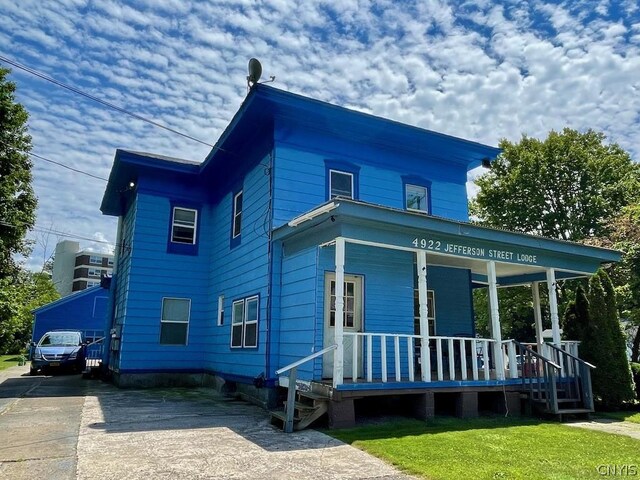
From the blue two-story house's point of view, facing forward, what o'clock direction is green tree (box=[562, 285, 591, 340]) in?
The green tree is roughly at 10 o'clock from the blue two-story house.

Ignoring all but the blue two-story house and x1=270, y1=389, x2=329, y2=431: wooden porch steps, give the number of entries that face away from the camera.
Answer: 0

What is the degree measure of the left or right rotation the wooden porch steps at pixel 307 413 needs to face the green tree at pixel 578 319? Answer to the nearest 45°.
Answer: approximately 180°

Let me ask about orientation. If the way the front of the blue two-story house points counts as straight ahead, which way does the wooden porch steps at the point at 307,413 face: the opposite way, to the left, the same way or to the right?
to the right

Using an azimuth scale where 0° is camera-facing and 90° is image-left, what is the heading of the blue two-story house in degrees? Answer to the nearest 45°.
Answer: approximately 315°

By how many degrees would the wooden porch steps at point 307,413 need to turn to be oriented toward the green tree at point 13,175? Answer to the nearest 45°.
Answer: approximately 90° to its right

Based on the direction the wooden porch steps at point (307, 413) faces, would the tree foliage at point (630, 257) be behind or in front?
behind

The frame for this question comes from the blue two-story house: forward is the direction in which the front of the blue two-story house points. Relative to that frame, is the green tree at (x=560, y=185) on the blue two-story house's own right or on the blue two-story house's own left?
on the blue two-story house's own left

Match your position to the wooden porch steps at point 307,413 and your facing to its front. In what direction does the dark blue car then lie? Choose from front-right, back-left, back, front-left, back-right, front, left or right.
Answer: right
